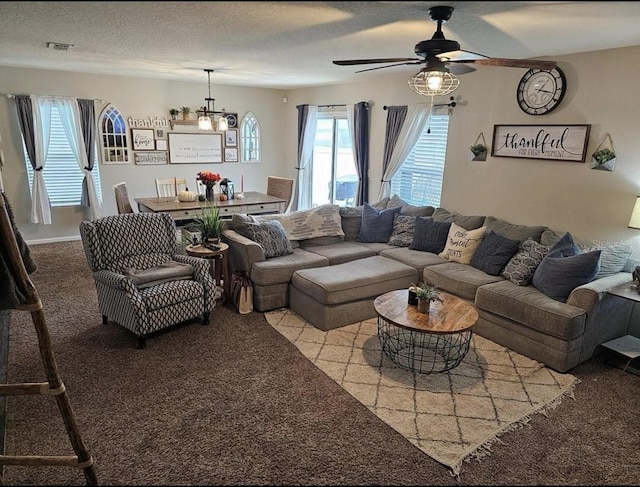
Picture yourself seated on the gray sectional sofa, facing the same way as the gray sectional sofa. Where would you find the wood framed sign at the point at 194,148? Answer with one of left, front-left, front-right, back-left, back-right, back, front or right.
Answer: right

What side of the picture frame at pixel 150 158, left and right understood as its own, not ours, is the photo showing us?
front

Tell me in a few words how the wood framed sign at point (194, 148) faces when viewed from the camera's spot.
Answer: facing the viewer

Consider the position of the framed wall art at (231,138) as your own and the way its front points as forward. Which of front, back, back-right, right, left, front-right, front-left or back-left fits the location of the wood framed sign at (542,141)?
front-left

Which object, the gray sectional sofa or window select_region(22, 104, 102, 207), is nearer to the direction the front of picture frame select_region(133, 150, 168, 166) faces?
the gray sectional sofa

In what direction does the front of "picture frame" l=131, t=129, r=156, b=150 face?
toward the camera

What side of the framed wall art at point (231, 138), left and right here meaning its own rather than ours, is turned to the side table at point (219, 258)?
front

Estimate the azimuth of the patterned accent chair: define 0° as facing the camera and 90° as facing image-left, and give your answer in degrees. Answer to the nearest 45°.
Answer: approximately 315°

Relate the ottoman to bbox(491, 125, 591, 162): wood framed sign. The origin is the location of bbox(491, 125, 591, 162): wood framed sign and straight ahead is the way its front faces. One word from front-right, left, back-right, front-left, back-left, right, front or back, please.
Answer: front

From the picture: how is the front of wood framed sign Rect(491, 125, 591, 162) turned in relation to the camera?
facing the viewer and to the left of the viewer

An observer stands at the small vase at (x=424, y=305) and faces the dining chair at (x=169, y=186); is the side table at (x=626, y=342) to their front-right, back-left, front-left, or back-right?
back-right
